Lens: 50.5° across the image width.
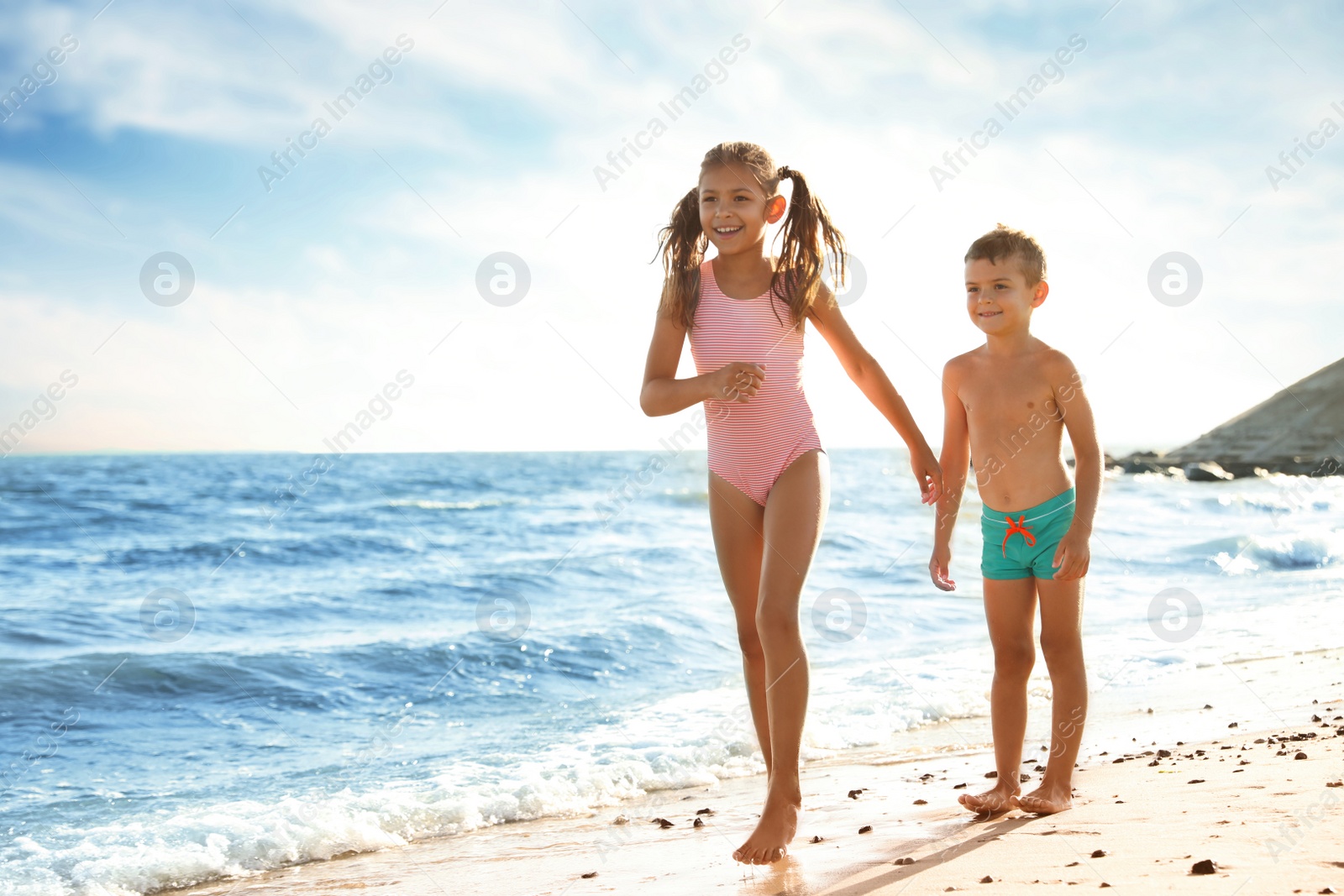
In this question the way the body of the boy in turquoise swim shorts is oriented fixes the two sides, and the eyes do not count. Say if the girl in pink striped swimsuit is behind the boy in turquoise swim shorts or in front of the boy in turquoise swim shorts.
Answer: in front

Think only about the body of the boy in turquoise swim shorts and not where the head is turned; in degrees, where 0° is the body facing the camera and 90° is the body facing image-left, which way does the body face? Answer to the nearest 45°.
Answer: approximately 45°
